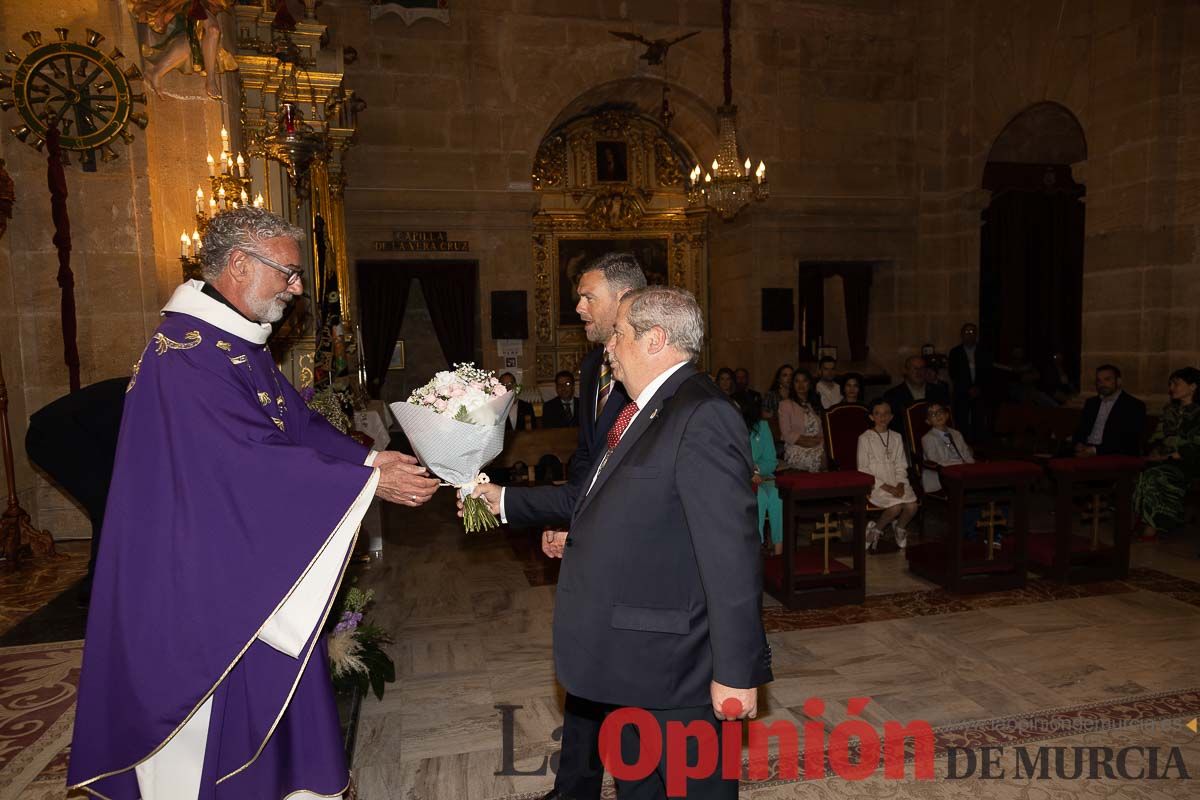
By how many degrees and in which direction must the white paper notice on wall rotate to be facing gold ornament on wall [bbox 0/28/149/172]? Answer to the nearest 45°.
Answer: approximately 45° to its right

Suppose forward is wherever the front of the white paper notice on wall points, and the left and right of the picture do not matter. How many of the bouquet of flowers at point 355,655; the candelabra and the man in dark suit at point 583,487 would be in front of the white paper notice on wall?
3

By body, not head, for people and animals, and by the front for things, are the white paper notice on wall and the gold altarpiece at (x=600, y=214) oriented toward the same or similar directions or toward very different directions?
same or similar directions

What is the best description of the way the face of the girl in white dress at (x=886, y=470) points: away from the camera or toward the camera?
toward the camera

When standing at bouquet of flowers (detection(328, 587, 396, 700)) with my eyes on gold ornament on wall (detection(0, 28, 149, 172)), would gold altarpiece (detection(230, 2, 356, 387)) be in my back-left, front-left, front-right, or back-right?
front-right

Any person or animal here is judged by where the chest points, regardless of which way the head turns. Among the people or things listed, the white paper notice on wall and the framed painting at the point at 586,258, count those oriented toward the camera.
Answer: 2

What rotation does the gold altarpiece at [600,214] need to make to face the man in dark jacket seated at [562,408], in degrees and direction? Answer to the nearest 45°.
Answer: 0° — it already faces them

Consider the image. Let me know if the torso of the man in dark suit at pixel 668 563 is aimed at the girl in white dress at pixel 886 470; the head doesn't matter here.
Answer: no

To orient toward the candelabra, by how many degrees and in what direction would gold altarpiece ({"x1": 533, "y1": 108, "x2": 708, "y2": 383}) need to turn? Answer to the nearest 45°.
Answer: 0° — it already faces it

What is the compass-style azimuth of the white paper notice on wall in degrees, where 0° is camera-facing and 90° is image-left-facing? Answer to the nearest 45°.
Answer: approximately 0°

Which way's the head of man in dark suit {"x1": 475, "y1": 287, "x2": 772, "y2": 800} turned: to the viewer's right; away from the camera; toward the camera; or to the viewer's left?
to the viewer's left

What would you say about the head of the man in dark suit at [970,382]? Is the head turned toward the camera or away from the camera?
toward the camera

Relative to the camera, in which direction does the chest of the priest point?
to the viewer's right

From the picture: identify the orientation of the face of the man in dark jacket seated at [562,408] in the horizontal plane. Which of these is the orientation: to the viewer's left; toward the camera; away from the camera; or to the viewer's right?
toward the camera

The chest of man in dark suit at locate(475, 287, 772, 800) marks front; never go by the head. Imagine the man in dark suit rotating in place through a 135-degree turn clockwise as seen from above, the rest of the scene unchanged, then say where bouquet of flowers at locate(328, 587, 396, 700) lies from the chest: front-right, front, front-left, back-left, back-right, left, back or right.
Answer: left

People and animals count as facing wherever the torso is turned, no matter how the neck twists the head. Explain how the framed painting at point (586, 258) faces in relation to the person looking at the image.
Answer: facing the viewer

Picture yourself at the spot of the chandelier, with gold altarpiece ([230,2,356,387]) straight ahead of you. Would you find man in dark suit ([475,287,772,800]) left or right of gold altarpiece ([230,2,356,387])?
left

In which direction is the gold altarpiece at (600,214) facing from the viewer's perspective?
toward the camera

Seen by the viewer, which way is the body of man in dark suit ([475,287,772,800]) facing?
to the viewer's left
